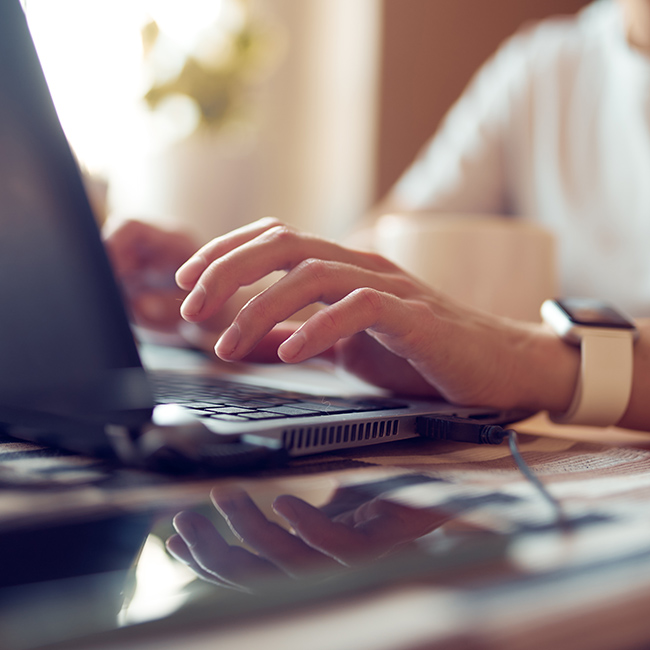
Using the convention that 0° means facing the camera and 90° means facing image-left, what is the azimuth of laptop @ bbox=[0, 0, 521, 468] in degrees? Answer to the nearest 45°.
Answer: approximately 225°

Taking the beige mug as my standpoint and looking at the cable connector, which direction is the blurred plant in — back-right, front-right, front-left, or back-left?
back-right

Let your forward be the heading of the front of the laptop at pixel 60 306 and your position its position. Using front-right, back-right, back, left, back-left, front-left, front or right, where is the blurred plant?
front-left
